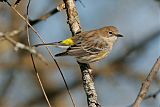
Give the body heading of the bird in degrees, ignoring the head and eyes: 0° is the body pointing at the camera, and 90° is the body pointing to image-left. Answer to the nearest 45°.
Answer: approximately 270°
